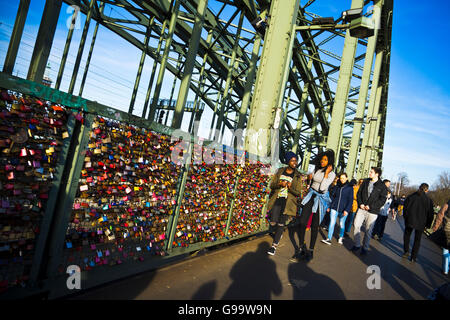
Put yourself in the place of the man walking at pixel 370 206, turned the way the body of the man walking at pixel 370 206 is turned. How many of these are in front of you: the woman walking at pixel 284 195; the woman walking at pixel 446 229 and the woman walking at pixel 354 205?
1

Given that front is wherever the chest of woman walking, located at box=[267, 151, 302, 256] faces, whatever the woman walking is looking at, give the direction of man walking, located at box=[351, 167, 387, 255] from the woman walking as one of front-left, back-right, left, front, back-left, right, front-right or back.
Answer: back-left

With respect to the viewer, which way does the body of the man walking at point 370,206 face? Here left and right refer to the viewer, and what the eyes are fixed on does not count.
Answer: facing the viewer and to the left of the viewer

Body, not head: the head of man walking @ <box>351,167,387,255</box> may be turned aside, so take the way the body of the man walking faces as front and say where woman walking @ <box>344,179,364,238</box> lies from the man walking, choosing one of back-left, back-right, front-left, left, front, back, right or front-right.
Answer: back-right

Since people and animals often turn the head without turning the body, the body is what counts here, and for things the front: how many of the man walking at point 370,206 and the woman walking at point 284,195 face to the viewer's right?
0

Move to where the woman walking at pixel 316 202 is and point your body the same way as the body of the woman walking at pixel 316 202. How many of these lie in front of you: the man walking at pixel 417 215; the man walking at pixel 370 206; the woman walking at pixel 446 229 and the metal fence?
1

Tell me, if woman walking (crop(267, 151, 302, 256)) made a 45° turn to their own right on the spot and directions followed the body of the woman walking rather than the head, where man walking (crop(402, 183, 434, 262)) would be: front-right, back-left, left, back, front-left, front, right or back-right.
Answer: back

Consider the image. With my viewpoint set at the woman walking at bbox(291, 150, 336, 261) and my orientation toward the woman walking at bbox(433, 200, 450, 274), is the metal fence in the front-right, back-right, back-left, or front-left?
back-right

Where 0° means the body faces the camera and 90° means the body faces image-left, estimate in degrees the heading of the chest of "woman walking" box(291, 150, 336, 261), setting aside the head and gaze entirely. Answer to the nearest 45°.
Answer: approximately 45°

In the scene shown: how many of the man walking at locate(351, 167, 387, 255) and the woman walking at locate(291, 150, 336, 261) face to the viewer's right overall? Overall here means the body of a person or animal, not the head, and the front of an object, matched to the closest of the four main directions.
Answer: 0

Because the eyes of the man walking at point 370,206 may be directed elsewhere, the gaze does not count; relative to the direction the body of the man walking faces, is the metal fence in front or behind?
in front
